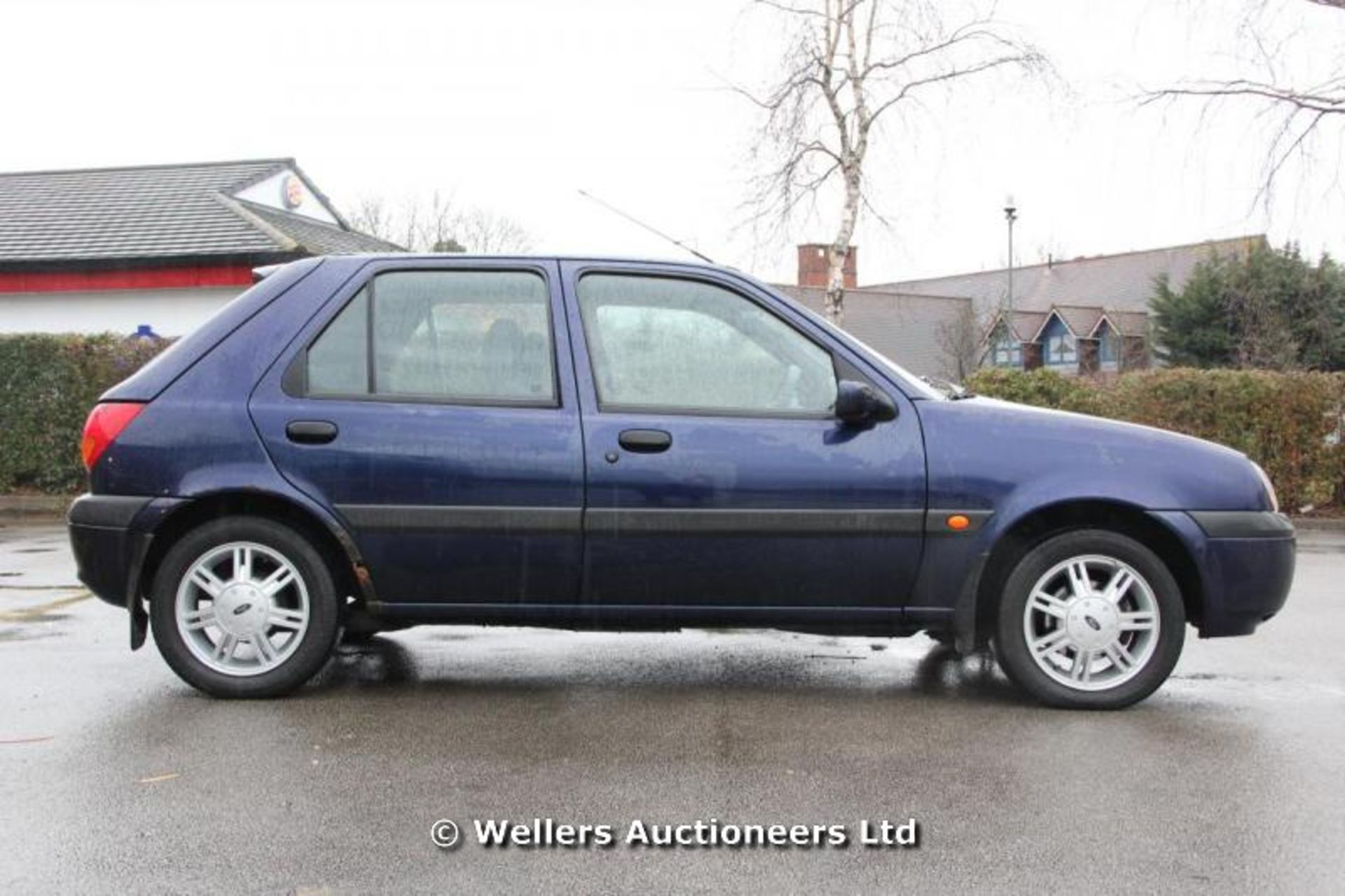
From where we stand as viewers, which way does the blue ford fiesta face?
facing to the right of the viewer

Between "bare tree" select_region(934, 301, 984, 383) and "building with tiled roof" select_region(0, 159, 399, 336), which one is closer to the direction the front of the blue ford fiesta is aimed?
the bare tree

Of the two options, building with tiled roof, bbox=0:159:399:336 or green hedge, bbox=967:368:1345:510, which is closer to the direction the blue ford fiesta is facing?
the green hedge

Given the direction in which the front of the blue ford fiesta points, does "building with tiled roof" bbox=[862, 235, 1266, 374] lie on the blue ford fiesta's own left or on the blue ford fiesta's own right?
on the blue ford fiesta's own left

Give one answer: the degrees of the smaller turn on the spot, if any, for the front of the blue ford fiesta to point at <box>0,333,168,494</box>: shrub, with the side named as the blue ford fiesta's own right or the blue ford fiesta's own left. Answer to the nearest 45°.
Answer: approximately 135° to the blue ford fiesta's own left

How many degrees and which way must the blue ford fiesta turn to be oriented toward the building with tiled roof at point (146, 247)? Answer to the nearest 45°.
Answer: approximately 135° to its left
